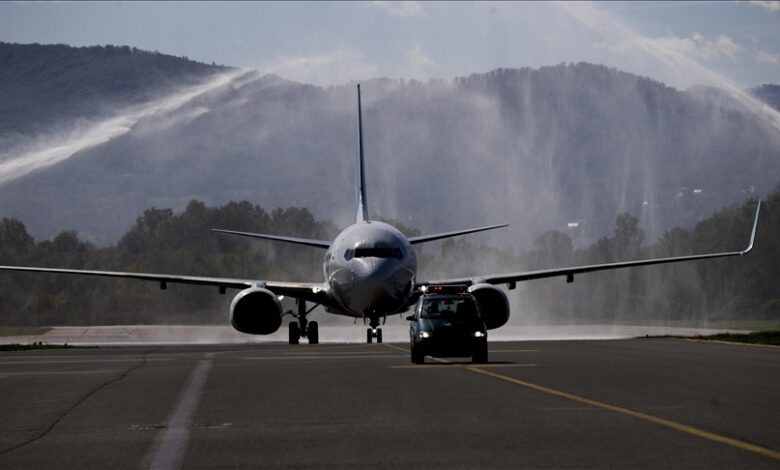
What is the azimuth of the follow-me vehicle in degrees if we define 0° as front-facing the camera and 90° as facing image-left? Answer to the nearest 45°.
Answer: approximately 0°
